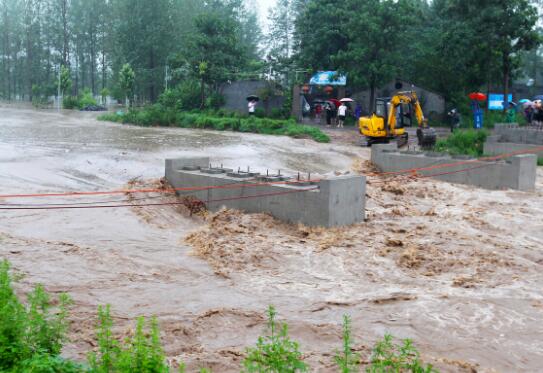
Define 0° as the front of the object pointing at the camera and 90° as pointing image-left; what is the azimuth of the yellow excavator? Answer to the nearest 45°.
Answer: approximately 315°

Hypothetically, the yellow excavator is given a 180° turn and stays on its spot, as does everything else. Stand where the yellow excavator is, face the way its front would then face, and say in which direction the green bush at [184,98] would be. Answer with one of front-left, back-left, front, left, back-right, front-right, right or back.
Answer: front

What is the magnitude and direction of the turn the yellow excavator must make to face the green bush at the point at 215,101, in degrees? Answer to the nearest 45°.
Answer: approximately 180°

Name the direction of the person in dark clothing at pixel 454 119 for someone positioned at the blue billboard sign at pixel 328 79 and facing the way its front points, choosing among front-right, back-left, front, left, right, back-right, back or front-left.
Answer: front-left

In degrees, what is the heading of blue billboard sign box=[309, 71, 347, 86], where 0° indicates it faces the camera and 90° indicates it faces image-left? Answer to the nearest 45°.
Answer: approximately 0°

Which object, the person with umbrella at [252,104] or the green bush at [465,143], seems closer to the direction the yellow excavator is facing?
the green bush

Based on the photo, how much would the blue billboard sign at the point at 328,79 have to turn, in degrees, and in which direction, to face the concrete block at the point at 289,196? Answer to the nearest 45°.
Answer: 0° — it already faces it

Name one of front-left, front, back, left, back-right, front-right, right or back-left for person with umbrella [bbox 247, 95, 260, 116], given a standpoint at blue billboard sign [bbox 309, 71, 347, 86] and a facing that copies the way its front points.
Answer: right

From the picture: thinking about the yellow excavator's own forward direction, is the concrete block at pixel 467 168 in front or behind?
in front

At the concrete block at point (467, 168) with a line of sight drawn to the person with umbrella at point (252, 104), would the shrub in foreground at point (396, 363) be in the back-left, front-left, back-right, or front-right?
back-left

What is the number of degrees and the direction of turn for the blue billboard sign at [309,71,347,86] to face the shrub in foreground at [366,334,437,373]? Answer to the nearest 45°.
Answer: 0° — it already faces it

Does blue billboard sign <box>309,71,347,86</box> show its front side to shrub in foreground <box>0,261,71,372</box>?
yes

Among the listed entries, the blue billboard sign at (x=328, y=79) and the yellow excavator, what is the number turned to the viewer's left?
0

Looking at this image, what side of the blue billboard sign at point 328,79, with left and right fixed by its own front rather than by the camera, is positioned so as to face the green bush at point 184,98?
right
